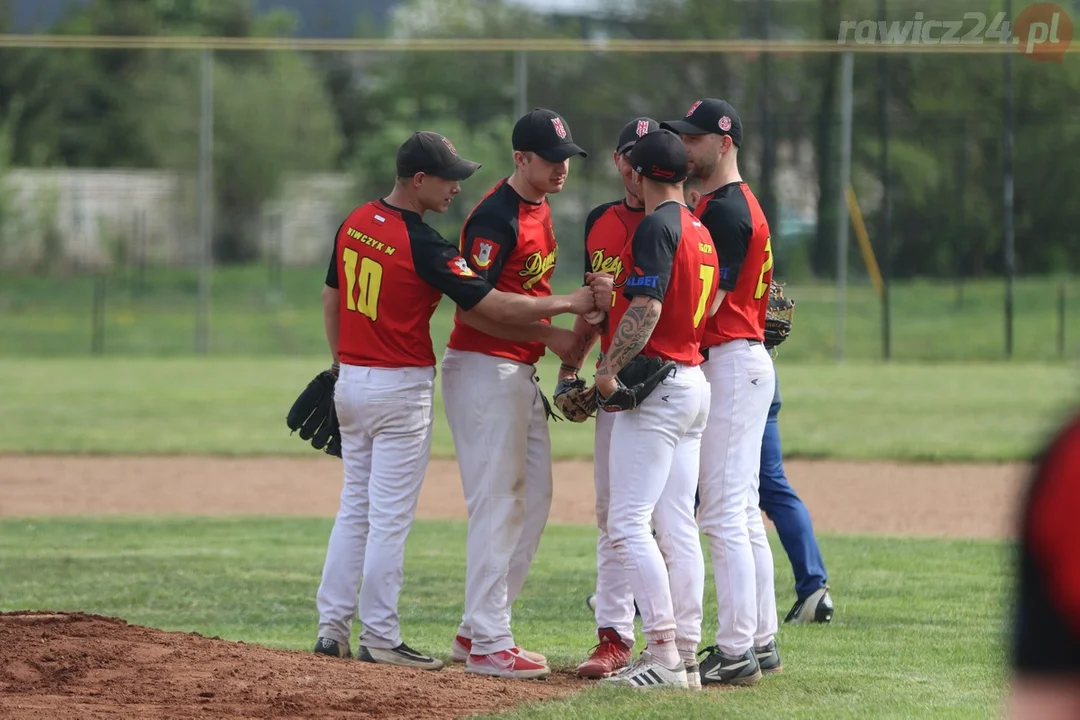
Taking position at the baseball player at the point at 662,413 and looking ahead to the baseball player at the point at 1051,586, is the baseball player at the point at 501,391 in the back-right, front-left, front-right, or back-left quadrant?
back-right

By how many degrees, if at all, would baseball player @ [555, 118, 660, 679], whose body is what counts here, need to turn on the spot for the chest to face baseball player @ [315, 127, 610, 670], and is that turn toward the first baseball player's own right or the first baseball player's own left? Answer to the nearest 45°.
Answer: approximately 90° to the first baseball player's own right

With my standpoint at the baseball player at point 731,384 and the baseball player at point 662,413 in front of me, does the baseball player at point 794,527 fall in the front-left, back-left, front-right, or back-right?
back-right

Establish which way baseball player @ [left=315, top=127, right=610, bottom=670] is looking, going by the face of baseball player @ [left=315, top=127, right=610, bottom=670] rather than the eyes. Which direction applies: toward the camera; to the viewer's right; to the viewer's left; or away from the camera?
to the viewer's right

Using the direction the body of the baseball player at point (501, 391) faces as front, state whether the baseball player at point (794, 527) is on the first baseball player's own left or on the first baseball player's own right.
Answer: on the first baseball player's own left

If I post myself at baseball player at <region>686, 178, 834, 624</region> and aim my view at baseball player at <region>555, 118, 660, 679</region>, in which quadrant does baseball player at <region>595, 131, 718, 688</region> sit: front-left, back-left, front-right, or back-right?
front-left

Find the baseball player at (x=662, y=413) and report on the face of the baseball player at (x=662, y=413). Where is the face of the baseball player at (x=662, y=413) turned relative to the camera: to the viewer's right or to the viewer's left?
to the viewer's left

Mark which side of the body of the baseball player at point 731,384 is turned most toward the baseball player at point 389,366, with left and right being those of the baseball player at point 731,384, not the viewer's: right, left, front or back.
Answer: front

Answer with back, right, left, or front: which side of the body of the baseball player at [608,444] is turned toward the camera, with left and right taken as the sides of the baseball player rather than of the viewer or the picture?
front

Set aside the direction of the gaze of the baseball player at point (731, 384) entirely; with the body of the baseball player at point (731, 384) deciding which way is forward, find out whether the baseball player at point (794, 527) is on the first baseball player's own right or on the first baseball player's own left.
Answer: on the first baseball player's own right

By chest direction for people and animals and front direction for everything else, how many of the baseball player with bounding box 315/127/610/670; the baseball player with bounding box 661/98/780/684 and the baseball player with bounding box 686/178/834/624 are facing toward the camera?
0

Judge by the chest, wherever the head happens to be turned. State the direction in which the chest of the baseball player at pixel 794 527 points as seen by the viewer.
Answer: to the viewer's left
